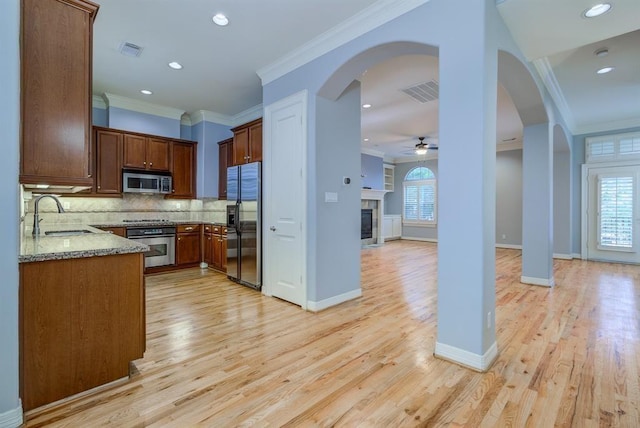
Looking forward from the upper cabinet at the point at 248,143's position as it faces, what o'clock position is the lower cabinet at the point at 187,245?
The lower cabinet is roughly at 3 o'clock from the upper cabinet.

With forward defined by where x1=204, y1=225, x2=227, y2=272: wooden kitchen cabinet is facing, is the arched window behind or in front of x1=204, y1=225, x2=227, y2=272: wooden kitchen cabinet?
behind

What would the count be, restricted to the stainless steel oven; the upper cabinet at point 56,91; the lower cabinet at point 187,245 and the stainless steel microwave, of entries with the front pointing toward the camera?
3

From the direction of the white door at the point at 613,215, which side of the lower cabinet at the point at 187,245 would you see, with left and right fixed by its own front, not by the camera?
left

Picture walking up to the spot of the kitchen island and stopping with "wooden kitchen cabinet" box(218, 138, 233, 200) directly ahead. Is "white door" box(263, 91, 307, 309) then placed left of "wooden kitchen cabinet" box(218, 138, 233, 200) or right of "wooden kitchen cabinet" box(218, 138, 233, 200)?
right

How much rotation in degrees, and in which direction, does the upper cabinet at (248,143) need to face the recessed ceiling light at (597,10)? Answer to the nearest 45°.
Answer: approximately 90° to its left

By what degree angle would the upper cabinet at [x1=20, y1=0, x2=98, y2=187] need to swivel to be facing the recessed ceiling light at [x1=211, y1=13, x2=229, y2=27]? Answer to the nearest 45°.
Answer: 0° — it already faces it

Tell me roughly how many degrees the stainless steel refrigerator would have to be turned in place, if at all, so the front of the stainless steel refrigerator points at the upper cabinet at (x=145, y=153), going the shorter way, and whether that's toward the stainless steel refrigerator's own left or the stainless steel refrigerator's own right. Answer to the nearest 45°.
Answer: approximately 90° to the stainless steel refrigerator's own right

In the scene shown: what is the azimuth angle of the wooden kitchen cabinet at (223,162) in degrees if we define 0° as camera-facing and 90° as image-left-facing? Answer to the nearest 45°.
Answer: approximately 45°

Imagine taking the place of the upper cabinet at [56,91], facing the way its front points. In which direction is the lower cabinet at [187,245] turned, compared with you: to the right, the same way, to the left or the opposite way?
to the right

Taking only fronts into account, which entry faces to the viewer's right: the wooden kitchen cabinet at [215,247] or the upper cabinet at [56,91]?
the upper cabinet
